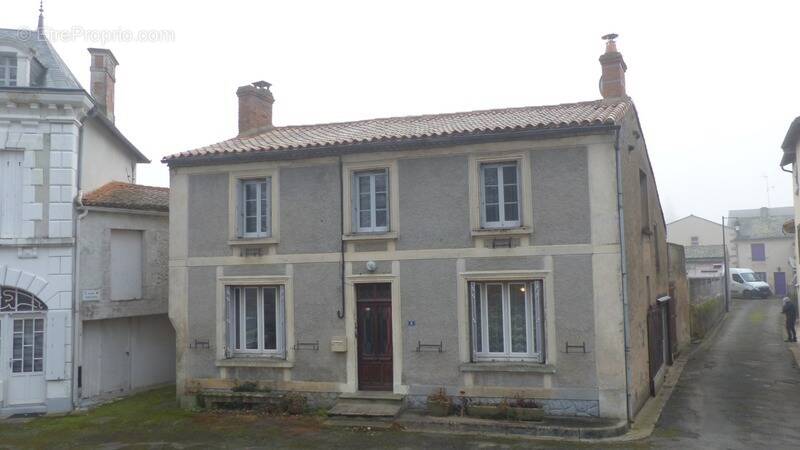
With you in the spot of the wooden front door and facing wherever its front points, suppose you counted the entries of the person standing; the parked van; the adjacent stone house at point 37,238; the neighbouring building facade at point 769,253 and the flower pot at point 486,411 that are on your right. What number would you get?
1

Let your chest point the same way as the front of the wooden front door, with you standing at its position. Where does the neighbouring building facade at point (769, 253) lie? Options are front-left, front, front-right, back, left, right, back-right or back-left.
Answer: back-left

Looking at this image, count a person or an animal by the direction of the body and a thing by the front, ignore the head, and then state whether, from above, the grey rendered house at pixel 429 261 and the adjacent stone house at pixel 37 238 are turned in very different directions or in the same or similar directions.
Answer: same or similar directions

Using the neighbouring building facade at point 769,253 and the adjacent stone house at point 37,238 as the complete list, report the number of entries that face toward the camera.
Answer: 2

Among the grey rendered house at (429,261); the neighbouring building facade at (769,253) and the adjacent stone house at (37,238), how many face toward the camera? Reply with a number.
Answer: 3

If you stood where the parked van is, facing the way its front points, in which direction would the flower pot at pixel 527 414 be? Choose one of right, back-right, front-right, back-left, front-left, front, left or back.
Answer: front-right

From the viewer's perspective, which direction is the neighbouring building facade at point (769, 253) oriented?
toward the camera

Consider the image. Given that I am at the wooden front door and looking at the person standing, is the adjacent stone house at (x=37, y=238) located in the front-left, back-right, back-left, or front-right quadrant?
back-left

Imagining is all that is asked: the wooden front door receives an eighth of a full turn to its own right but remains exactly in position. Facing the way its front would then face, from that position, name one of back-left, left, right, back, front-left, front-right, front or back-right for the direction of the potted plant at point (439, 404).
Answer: left

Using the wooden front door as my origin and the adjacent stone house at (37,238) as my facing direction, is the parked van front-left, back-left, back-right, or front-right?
back-right

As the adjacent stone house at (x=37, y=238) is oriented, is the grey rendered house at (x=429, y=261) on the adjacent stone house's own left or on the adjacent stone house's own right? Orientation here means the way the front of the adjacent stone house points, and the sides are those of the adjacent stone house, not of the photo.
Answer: on the adjacent stone house's own left

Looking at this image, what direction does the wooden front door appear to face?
toward the camera

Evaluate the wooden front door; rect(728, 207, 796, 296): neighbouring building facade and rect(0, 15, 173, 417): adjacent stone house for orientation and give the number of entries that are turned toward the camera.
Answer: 3

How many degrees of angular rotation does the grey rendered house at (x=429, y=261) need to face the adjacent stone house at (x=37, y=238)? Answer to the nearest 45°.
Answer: approximately 90° to its right

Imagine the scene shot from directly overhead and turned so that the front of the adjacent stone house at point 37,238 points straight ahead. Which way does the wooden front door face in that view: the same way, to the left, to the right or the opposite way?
the same way

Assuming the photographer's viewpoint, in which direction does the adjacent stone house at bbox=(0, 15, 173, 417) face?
facing the viewer
